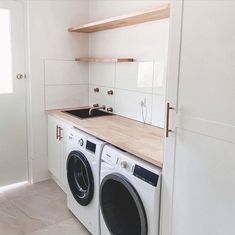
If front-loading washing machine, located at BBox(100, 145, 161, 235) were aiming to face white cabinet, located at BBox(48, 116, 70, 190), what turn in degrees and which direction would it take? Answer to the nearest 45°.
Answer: approximately 90° to its right

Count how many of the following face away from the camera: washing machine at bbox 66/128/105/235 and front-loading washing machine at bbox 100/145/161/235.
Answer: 0

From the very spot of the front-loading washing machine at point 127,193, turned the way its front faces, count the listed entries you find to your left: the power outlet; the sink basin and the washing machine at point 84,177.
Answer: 0

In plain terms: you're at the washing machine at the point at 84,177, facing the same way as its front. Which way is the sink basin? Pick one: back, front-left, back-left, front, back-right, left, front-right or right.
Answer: back-right

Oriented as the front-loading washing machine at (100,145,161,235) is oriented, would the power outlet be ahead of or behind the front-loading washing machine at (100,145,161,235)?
behind

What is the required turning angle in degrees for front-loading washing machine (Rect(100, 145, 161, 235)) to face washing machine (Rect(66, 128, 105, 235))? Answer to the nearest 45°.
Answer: approximately 90° to its right

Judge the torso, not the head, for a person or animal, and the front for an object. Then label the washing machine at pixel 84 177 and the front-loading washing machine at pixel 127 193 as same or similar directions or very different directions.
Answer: same or similar directions

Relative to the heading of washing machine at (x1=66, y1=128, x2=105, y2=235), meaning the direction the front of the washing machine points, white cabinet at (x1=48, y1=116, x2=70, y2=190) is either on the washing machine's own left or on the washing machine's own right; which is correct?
on the washing machine's own right

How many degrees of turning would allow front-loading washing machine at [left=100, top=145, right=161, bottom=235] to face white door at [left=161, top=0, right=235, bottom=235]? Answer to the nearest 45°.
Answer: approximately 90° to its left

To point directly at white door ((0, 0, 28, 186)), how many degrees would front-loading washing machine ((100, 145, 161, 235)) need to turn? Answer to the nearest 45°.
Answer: approximately 90° to its right

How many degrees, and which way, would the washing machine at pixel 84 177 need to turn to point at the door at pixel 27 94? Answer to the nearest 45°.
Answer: approximately 90° to its right
